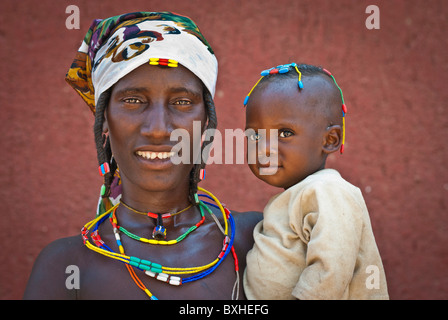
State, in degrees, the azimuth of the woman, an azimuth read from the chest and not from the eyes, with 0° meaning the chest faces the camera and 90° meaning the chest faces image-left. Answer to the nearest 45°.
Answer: approximately 0°
